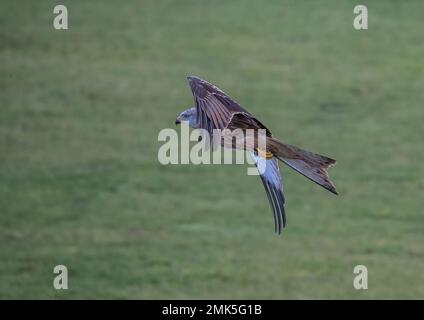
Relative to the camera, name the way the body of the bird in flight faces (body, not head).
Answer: to the viewer's left
